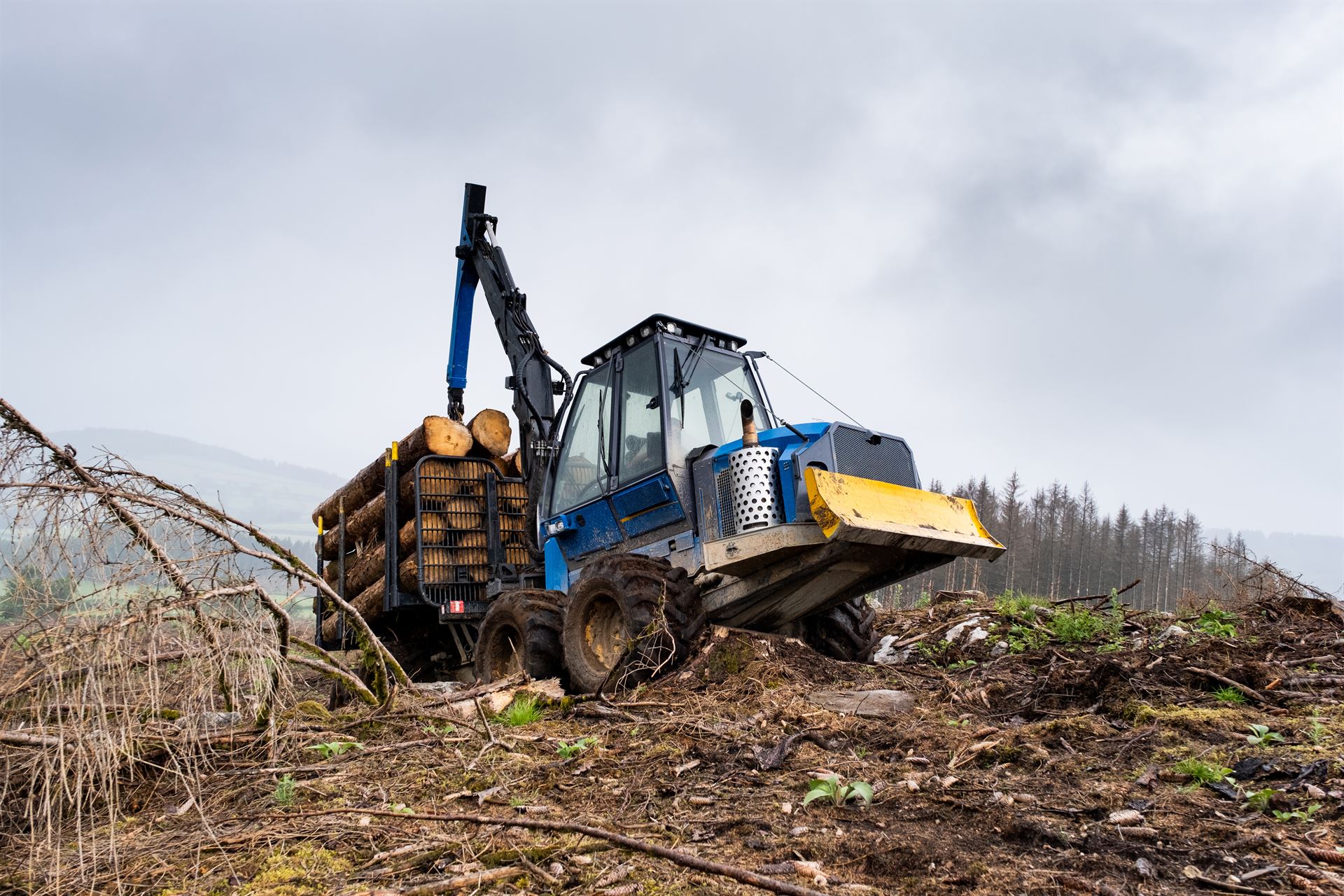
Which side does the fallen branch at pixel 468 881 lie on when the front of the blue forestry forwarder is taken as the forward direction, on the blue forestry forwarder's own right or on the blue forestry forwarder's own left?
on the blue forestry forwarder's own right

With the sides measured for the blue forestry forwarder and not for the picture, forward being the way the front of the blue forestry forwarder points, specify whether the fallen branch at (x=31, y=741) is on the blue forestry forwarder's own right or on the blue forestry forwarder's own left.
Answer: on the blue forestry forwarder's own right
